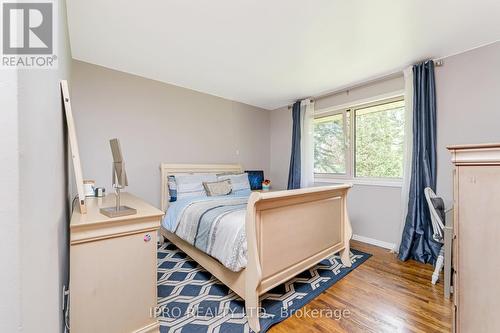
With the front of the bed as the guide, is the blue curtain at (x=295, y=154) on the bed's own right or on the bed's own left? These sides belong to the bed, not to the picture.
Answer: on the bed's own left

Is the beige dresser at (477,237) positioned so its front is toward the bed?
yes

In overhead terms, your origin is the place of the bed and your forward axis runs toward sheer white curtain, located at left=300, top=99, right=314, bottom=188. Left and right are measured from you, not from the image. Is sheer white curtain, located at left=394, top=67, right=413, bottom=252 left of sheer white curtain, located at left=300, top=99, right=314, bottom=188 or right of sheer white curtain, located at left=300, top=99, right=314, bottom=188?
right

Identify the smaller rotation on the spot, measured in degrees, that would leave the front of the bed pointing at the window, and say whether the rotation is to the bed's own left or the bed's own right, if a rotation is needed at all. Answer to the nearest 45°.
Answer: approximately 90° to the bed's own left

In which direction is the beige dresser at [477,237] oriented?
to the viewer's left

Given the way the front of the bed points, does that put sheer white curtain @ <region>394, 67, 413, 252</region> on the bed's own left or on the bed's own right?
on the bed's own left

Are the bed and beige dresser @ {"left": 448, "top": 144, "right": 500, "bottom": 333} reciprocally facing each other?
yes

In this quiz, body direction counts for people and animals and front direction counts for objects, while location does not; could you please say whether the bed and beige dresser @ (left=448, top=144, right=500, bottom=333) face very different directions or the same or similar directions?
very different directions

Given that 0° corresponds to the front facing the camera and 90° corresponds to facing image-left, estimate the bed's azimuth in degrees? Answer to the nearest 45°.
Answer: approximately 315°

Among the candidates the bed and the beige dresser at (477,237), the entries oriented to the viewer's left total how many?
1
